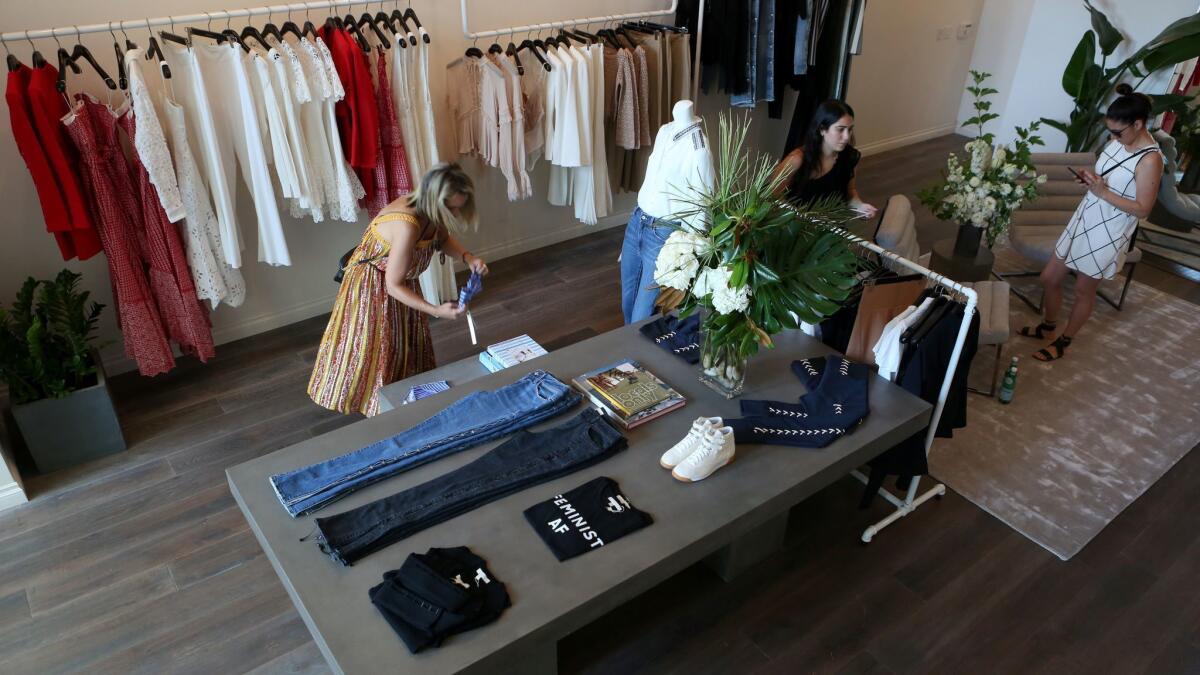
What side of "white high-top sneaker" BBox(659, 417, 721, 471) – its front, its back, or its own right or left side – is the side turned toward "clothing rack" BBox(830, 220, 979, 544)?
back

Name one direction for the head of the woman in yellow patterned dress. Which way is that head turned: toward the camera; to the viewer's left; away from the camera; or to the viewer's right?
to the viewer's right

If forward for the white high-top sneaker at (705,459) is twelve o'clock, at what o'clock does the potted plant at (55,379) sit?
The potted plant is roughly at 2 o'clock from the white high-top sneaker.

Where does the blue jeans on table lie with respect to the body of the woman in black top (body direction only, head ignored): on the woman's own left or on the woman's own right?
on the woman's own right

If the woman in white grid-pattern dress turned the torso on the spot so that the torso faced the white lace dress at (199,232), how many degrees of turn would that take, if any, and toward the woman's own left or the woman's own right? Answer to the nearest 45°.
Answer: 0° — they already face it

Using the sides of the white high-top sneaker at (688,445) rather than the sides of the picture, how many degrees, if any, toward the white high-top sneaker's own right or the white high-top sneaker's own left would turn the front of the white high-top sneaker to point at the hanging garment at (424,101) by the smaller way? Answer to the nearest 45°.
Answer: approximately 90° to the white high-top sneaker's own right

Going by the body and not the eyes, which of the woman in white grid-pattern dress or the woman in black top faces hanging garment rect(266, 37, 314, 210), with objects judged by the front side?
the woman in white grid-pattern dress

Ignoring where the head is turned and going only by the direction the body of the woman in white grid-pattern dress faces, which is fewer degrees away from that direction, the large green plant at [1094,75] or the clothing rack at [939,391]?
the clothing rack

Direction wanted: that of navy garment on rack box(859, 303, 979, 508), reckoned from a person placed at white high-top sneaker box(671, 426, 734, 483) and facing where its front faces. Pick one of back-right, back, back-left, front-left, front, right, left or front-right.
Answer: back

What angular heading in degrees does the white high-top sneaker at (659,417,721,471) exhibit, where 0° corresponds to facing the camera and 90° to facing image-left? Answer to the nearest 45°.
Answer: approximately 45°

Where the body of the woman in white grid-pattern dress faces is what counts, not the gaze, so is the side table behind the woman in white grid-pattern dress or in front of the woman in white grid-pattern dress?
in front

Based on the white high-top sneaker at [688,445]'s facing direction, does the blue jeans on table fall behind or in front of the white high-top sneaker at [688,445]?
in front

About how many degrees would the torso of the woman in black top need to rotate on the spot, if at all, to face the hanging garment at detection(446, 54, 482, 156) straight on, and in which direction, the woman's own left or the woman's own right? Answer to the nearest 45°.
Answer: approximately 135° to the woman's own right

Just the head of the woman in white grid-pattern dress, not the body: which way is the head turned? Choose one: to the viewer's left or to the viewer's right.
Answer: to the viewer's left

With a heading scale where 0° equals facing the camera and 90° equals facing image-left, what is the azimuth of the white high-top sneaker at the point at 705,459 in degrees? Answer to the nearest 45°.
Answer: approximately 45°
